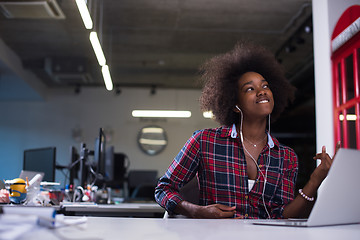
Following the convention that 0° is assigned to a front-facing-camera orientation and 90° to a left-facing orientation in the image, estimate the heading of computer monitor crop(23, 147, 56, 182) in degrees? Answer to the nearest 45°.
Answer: approximately 45°

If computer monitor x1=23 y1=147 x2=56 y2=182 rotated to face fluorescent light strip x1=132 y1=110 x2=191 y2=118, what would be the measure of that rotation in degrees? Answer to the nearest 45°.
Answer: approximately 180°

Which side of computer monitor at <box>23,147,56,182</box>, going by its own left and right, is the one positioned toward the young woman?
left

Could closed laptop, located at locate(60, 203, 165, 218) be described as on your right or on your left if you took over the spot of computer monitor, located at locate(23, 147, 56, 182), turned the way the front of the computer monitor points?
on your left

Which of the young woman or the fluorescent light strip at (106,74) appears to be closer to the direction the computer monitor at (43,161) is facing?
the young woman

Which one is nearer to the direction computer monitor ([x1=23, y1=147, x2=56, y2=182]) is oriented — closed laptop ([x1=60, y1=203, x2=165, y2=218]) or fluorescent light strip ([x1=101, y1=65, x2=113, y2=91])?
the closed laptop
